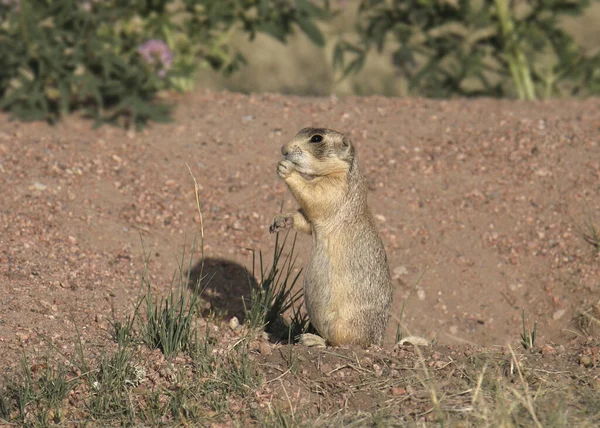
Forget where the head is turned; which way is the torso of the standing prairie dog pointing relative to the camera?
to the viewer's left

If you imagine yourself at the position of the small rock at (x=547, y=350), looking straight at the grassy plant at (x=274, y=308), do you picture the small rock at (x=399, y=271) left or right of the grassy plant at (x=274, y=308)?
right

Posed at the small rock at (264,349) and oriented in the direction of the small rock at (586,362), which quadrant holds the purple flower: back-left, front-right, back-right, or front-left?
back-left

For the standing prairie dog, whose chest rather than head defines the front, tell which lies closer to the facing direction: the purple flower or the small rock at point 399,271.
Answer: the purple flower

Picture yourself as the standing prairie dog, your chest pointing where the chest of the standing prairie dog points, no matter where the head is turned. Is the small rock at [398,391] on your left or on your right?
on your left

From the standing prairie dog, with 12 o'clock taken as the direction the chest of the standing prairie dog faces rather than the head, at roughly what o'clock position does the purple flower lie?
The purple flower is roughly at 2 o'clock from the standing prairie dog.

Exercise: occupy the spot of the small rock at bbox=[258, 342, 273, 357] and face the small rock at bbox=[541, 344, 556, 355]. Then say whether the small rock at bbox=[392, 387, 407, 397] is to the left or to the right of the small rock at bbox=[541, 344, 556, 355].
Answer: right

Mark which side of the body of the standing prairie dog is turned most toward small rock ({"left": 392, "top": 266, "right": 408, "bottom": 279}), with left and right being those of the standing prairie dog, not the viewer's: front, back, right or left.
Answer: right

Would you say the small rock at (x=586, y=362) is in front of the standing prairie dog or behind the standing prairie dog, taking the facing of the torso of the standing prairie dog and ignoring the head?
behind

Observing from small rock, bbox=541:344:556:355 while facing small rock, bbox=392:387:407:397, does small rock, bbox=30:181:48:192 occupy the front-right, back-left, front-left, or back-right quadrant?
front-right

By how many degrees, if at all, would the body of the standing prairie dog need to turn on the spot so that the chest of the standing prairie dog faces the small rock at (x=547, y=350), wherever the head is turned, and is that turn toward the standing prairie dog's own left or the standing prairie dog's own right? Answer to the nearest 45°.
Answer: approximately 180°
